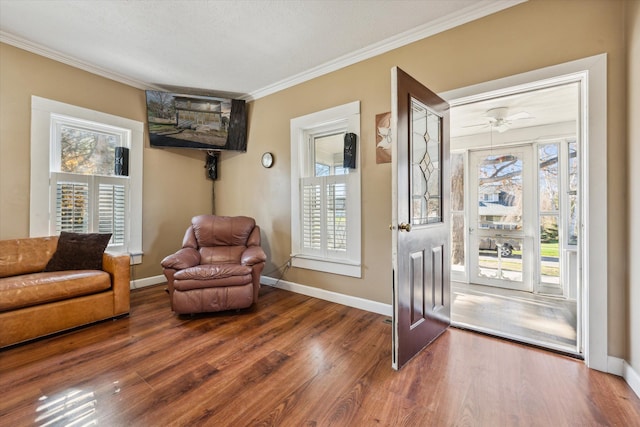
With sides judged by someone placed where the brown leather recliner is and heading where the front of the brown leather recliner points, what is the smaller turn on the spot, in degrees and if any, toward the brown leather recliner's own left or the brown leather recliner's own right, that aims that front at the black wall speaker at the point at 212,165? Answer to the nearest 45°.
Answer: approximately 180°

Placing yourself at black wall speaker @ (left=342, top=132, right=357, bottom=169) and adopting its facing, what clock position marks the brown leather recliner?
The brown leather recliner is roughly at 1 o'clock from the black wall speaker.

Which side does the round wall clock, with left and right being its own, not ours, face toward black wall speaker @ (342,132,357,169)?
left

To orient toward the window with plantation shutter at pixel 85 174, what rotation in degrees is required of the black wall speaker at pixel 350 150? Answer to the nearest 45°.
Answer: approximately 45° to its right

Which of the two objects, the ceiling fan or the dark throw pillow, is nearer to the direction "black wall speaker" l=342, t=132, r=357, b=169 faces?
the dark throw pillow

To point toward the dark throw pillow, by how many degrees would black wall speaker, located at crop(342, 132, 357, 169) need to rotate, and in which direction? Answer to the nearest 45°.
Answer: approximately 45° to its right

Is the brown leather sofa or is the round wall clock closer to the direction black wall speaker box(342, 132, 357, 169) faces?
the brown leather sofa

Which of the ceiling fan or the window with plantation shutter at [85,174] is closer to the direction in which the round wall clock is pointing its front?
the window with plantation shutter

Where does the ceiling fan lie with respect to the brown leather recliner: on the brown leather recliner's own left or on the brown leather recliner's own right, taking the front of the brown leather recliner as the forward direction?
on the brown leather recliner's own left

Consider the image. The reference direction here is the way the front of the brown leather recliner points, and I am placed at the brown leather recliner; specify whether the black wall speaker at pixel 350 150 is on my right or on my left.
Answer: on my left

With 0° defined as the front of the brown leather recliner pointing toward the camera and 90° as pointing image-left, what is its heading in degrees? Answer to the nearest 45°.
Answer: approximately 0°

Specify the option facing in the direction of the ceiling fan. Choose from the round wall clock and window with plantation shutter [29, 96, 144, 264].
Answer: the window with plantation shutter
